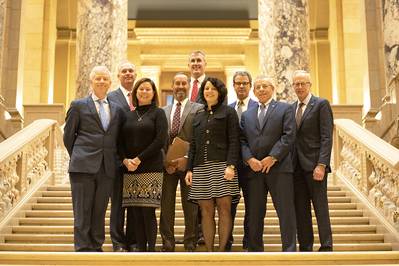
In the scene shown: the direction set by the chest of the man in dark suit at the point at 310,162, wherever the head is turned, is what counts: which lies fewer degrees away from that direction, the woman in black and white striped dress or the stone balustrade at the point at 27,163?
the woman in black and white striped dress

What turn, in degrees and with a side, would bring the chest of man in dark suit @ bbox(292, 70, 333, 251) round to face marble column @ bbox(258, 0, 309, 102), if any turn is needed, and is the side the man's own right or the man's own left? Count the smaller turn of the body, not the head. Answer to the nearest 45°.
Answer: approximately 135° to the man's own right

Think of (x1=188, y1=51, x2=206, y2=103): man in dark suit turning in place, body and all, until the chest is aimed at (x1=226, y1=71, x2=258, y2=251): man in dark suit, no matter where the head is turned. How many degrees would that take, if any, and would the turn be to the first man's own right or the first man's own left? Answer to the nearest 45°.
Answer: approximately 45° to the first man's own left

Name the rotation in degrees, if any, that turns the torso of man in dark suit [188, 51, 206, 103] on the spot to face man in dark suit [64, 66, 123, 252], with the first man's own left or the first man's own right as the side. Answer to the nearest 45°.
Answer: approximately 45° to the first man's own right

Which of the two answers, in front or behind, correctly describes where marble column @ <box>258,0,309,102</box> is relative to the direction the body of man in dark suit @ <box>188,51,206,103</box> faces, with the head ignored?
behind

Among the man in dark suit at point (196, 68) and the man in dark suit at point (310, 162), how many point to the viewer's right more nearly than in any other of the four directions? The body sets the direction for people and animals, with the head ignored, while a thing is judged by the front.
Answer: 0

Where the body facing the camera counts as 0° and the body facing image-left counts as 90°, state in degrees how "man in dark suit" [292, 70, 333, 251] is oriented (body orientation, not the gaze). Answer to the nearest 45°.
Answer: approximately 45°

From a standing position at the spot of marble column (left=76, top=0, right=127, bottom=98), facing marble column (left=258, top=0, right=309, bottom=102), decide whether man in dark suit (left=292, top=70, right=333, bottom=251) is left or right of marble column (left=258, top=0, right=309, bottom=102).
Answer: right

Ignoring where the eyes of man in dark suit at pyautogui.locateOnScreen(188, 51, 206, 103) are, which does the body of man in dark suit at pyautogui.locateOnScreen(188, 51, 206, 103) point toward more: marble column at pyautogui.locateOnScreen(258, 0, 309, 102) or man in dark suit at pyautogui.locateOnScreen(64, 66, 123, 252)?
the man in dark suit
